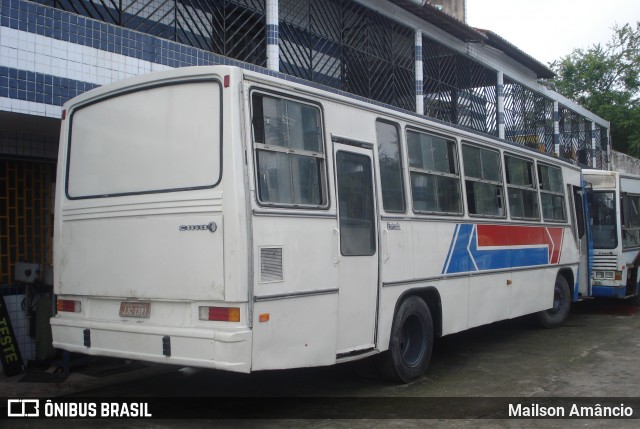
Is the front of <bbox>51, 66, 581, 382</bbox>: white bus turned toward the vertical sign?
no

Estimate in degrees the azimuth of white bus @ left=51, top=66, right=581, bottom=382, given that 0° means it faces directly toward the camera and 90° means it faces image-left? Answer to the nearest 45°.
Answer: approximately 225°

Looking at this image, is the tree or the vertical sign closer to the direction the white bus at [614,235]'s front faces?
the vertical sign

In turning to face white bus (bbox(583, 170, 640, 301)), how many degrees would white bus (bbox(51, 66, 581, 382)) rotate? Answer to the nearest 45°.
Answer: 0° — it already faces it

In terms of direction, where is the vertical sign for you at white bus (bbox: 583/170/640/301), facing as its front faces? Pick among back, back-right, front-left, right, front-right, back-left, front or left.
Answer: front

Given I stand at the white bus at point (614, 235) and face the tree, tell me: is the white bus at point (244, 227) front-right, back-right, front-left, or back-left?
back-left

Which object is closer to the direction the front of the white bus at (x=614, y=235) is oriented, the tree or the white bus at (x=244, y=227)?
the white bus

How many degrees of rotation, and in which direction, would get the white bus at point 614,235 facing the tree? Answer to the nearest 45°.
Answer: approximately 135° to its right

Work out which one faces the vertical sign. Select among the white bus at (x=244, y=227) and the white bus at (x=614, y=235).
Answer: the white bus at (x=614, y=235)

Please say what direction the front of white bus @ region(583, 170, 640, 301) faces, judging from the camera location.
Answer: facing the viewer and to the left of the viewer

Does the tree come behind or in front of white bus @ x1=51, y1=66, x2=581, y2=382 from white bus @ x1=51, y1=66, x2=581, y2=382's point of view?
in front
